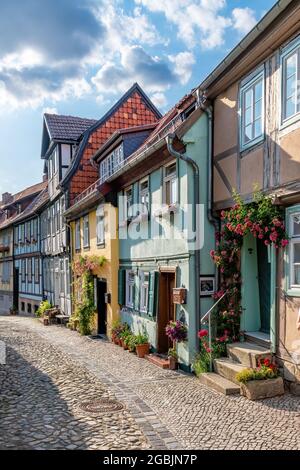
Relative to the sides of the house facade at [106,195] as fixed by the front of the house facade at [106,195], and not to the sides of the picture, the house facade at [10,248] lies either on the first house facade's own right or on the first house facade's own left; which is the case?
on the first house facade's own right

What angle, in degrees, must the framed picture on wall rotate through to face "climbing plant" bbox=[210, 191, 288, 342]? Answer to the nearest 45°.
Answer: approximately 45° to its left

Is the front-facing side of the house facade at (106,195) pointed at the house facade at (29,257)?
no

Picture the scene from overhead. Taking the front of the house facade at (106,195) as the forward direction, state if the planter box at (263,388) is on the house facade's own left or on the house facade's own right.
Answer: on the house facade's own left

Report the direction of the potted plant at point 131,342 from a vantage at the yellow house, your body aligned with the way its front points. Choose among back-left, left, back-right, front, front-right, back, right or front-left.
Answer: front-left

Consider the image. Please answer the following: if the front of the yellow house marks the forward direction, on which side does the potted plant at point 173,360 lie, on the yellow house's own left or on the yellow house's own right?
on the yellow house's own left

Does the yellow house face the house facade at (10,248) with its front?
no

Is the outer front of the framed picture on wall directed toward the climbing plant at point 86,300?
no

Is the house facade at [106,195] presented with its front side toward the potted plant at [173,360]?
no

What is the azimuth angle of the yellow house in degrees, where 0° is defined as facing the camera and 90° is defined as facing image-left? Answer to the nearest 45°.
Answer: approximately 45°

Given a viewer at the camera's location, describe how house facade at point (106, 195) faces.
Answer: facing the viewer and to the left of the viewer

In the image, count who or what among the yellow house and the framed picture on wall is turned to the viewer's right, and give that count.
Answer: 0
